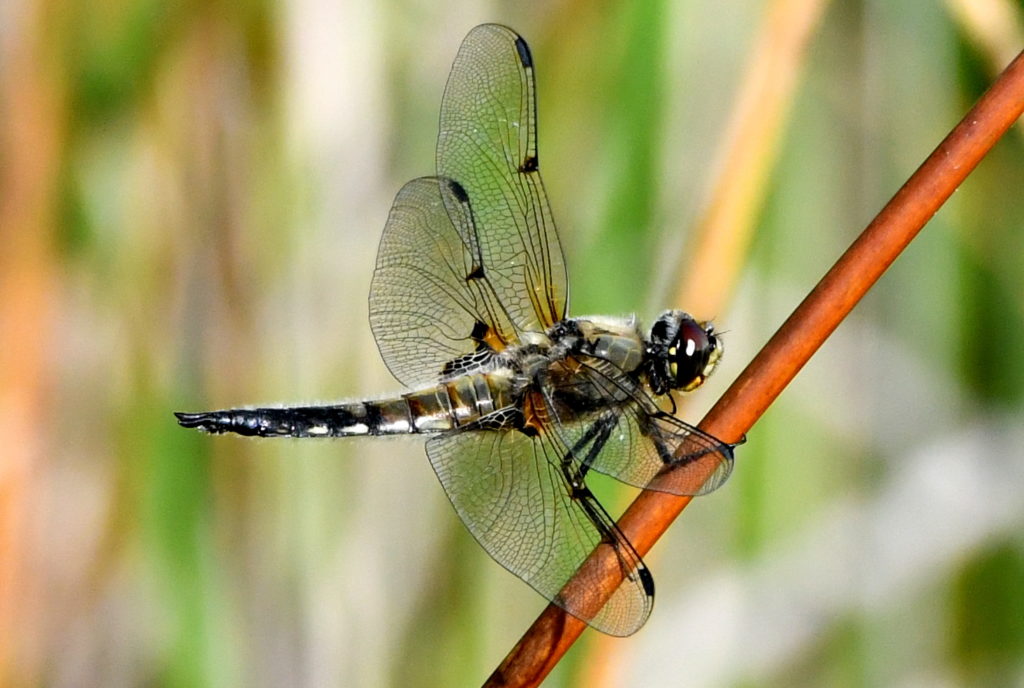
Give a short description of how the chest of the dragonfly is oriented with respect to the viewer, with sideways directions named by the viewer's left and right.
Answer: facing to the right of the viewer
